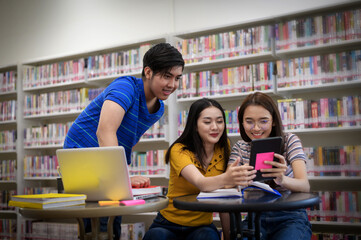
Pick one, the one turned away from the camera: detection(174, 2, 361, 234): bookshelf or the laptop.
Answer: the laptop

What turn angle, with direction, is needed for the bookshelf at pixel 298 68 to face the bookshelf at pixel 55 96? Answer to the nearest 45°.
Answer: approximately 45° to its right

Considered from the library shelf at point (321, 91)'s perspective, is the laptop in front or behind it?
in front

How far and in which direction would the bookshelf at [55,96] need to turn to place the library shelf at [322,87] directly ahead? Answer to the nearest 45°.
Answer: approximately 90° to its left

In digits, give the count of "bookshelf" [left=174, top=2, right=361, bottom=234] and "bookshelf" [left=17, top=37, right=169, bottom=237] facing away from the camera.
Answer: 0

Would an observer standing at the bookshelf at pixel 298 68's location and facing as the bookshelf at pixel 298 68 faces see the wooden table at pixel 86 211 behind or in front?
in front

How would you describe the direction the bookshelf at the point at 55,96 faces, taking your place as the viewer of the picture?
facing the viewer and to the left of the viewer

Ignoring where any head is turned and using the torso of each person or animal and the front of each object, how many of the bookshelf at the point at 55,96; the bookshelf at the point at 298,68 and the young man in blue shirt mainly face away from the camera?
0

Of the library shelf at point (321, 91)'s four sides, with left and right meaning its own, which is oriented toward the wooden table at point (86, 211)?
front

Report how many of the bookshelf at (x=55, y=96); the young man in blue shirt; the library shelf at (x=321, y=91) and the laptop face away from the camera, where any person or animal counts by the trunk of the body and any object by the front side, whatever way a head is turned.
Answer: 1

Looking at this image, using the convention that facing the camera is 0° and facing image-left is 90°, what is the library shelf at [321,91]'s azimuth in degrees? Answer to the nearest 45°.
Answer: approximately 45°

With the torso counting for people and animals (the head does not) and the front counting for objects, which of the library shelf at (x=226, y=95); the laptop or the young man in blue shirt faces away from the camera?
the laptop

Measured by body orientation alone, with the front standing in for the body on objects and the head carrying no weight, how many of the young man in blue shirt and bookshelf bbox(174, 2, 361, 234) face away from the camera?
0

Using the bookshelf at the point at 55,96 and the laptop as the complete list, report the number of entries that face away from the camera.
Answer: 1

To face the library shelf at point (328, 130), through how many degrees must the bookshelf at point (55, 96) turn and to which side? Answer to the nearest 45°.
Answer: approximately 90° to its left

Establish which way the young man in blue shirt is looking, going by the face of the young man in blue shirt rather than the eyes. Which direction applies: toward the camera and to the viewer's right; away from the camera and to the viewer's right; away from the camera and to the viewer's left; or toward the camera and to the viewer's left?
toward the camera and to the viewer's right

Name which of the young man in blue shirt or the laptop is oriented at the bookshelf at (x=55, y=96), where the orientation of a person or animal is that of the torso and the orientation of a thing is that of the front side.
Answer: the laptop

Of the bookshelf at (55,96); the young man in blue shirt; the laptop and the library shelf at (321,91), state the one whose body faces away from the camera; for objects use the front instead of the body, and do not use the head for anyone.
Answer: the laptop

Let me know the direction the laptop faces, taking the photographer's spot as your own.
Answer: facing away from the viewer

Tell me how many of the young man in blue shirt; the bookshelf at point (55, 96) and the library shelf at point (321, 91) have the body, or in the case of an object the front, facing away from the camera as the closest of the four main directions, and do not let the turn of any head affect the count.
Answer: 0

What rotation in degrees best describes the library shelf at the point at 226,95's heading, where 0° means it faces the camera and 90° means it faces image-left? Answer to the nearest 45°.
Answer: approximately 45°
